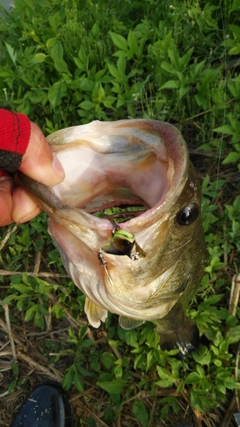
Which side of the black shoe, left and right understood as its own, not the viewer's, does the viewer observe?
back
